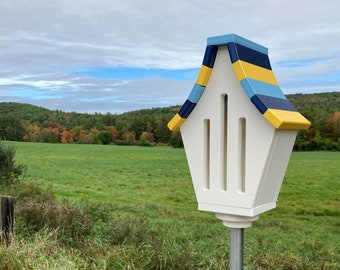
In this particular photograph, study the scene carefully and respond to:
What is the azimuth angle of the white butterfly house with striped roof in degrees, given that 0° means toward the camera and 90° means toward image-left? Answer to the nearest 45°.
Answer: approximately 45°

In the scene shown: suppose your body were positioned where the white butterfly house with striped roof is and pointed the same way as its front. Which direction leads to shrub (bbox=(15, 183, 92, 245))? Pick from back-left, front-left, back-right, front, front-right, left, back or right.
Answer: right

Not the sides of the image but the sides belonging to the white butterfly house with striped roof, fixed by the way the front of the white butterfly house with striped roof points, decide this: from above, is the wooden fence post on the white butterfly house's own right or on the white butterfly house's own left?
on the white butterfly house's own right
